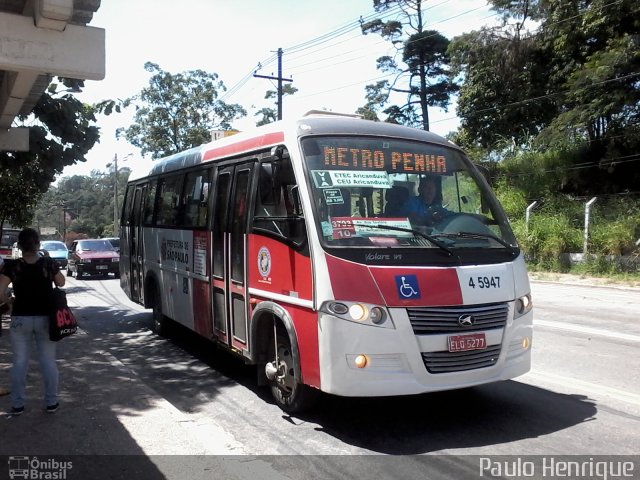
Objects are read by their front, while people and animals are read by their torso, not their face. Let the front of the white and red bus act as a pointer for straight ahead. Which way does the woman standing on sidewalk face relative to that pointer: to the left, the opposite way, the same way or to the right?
the opposite way

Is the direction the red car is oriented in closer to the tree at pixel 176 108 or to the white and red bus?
the white and red bus

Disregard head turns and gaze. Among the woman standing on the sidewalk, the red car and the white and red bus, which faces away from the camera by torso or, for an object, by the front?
the woman standing on the sidewalk

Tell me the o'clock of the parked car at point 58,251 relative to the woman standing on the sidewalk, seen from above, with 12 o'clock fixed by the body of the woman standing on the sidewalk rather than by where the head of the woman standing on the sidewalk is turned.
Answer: The parked car is roughly at 12 o'clock from the woman standing on the sidewalk.

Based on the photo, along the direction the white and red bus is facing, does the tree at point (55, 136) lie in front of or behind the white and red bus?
behind

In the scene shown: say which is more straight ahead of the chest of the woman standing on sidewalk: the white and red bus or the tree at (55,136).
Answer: the tree

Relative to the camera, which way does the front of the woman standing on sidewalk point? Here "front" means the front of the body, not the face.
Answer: away from the camera

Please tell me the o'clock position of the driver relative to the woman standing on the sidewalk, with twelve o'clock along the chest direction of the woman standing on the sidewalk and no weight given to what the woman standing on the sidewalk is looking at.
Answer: The driver is roughly at 4 o'clock from the woman standing on the sidewalk.

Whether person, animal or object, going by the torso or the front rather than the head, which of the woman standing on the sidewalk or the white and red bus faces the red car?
the woman standing on the sidewalk

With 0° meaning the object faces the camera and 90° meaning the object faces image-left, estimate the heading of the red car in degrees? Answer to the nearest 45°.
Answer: approximately 315°
